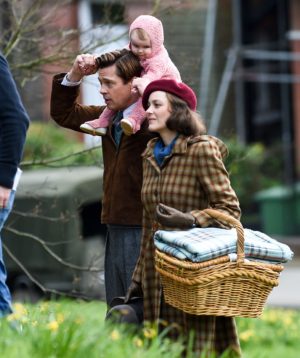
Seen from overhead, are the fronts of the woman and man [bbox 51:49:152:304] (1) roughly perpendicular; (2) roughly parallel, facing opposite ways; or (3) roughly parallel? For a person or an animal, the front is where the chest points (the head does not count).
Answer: roughly parallel

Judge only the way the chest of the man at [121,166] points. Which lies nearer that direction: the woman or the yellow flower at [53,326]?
the yellow flower

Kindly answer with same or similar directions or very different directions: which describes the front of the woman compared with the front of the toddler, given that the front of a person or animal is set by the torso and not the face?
same or similar directions

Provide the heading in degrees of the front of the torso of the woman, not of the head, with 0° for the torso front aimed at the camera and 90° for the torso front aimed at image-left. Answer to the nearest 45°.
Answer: approximately 45°

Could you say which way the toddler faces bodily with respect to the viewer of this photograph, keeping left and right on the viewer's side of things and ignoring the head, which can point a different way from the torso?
facing the viewer and to the left of the viewer

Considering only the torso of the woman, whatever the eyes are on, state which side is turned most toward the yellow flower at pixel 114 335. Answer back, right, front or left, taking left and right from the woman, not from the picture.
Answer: front

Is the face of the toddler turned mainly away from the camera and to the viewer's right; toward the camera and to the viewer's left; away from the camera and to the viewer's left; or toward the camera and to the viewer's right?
toward the camera and to the viewer's left

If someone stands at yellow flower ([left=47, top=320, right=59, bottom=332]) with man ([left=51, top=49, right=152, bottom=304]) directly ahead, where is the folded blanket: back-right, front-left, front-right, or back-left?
front-right
